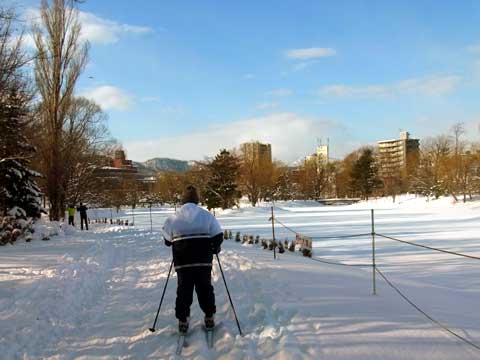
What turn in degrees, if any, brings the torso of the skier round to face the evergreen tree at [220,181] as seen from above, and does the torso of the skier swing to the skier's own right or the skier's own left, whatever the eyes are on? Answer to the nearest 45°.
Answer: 0° — they already face it

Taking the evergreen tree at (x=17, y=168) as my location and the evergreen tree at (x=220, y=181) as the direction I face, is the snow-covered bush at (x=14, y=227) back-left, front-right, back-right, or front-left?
back-right

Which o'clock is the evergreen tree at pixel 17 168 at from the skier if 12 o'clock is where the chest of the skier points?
The evergreen tree is roughly at 11 o'clock from the skier.

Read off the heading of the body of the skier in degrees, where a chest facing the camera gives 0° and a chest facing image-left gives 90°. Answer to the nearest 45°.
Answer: approximately 180°

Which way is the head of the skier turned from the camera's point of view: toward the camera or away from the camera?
away from the camera

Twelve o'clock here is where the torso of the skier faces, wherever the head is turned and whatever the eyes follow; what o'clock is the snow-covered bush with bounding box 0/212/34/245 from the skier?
The snow-covered bush is roughly at 11 o'clock from the skier.

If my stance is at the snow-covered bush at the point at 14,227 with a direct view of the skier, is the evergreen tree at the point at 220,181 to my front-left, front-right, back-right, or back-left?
back-left
